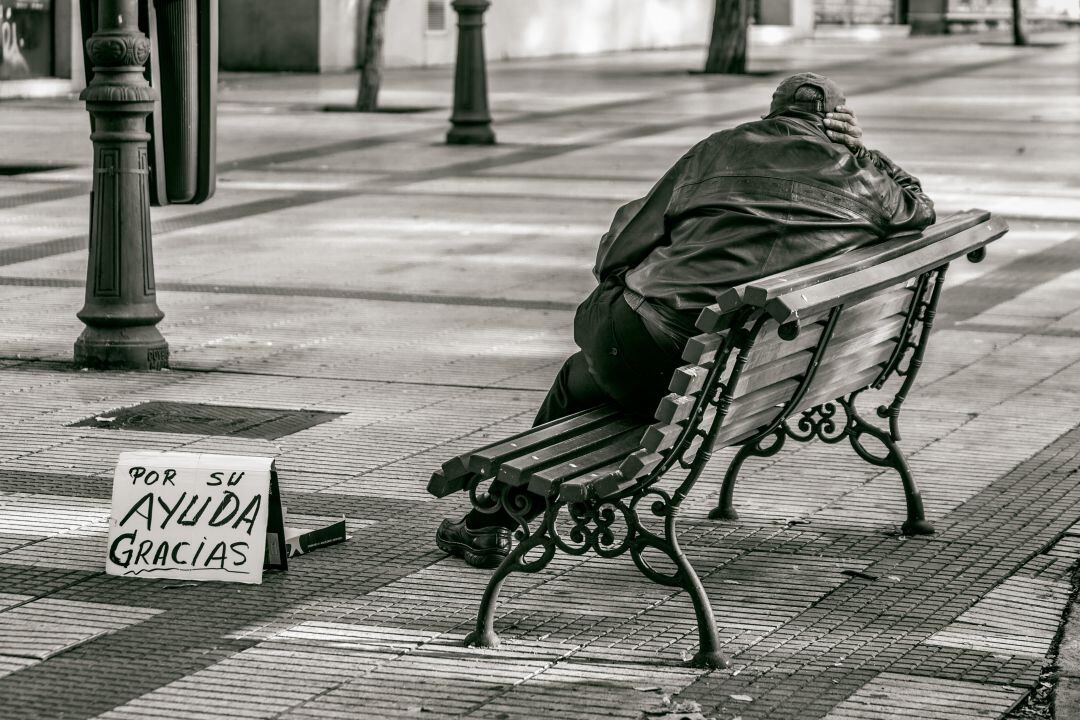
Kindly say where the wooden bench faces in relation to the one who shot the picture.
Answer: facing away from the viewer and to the left of the viewer

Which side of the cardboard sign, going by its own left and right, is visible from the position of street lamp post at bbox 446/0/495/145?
back

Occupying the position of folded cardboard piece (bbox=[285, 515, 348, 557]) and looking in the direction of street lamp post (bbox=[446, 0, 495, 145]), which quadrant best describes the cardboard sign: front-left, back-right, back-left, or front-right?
back-left

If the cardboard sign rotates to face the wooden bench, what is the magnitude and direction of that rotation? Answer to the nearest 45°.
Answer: approximately 45° to its left

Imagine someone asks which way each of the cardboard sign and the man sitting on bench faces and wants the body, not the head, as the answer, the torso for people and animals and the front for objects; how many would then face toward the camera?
1

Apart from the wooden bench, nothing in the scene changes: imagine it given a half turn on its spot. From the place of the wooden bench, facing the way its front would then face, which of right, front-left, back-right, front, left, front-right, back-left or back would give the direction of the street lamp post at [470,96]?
back-left

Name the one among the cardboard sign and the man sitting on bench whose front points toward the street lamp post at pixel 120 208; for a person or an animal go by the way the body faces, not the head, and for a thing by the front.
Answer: the man sitting on bench

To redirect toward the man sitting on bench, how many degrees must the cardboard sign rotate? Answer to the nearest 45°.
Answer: approximately 90° to its left

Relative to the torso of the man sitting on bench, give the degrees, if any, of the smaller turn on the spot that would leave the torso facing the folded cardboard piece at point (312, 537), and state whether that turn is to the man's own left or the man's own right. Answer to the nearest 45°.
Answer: approximately 45° to the man's own left

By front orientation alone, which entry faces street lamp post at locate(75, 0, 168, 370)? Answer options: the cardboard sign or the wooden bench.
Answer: the wooden bench

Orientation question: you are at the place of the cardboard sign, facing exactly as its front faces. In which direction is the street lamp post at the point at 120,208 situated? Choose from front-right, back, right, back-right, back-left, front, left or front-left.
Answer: back

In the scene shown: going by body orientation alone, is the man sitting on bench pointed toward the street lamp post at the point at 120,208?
yes

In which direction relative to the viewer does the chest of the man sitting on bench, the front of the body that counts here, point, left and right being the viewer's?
facing away from the viewer and to the left of the viewer

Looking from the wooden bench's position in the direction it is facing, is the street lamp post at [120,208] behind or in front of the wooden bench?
in front

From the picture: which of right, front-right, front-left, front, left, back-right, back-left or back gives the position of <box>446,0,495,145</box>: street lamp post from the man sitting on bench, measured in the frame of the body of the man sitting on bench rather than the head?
front-right

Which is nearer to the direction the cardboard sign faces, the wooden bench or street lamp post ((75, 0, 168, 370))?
the wooden bench
